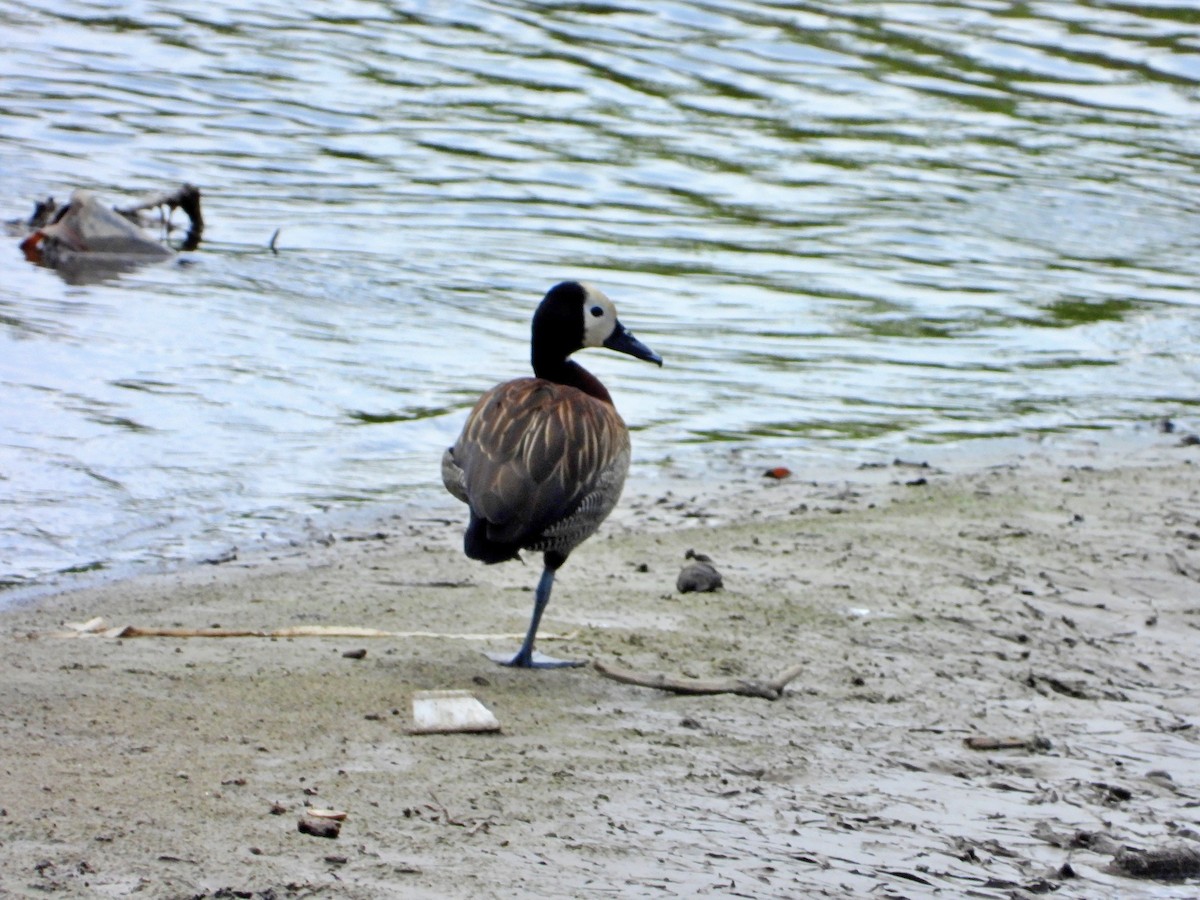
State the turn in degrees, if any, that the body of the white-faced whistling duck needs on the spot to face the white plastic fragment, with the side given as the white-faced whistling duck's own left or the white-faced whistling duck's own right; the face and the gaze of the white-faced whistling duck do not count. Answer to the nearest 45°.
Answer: approximately 135° to the white-faced whistling duck's own right

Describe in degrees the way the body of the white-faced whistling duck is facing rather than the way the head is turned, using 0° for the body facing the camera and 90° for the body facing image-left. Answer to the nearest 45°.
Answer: approximately 225°

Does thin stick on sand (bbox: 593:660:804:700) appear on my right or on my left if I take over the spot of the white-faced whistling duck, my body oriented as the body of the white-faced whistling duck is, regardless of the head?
on my right

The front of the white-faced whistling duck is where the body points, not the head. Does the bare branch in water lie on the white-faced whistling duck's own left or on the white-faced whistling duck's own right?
on the white-faced whistling duck's own left

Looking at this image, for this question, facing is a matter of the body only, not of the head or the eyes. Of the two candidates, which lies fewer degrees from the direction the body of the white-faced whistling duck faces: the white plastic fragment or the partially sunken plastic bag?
the partially sunken plastic bag

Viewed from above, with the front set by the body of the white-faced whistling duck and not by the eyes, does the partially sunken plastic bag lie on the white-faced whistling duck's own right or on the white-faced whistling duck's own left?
on the white-faced whistling duck's own left

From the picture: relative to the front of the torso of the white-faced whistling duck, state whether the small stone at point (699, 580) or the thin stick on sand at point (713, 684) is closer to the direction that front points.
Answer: the small stone
